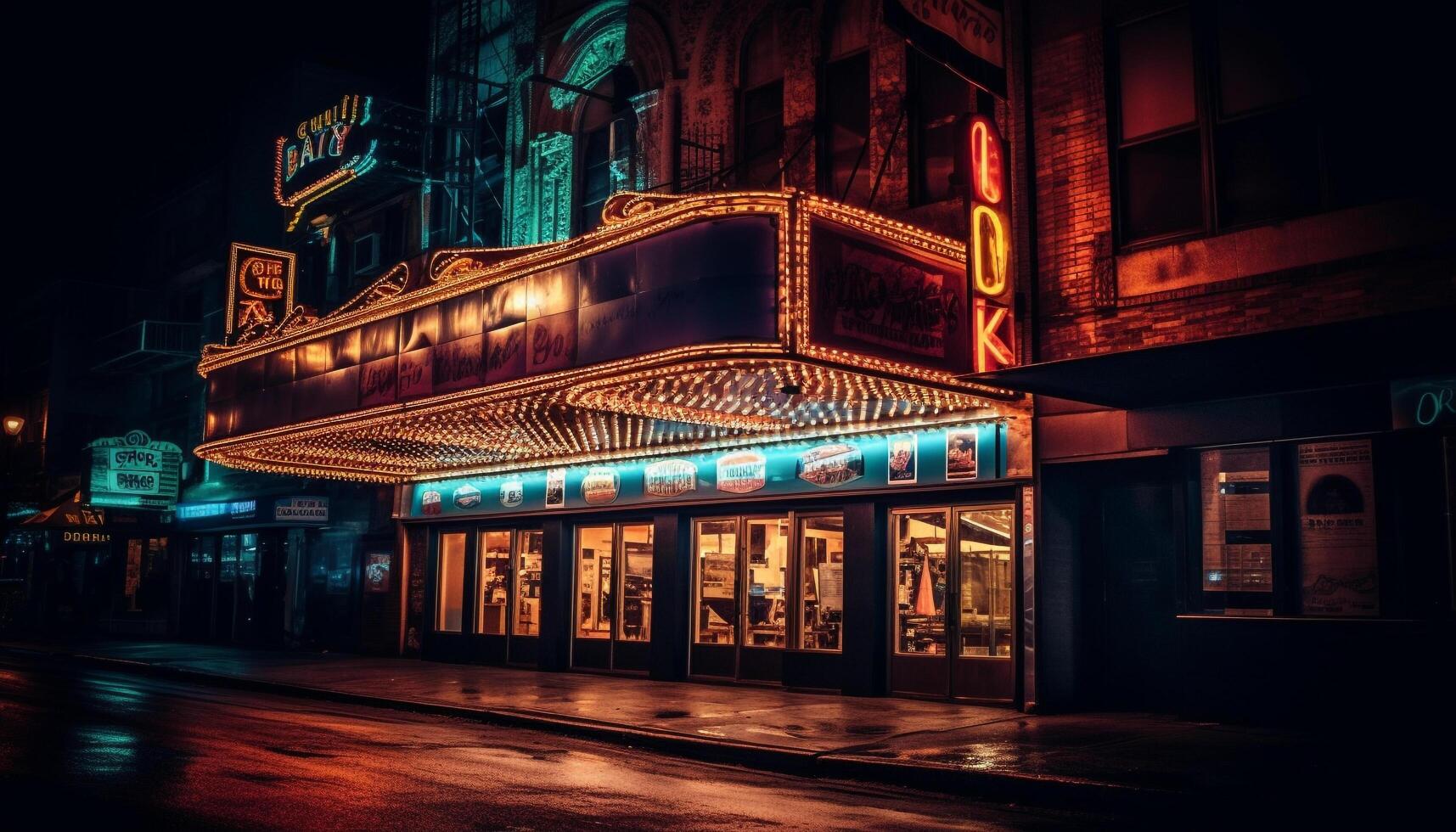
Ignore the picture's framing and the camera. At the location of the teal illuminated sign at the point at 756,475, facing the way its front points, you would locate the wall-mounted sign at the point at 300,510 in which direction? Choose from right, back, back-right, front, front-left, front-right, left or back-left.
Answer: right

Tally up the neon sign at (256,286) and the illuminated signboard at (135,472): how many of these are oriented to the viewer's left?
0

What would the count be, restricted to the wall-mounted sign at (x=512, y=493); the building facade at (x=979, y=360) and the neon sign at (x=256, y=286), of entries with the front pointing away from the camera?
0

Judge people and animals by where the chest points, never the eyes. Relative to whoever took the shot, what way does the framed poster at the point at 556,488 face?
facing the viewer and to the left of the viewer

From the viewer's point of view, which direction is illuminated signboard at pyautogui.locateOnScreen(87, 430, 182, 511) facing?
toward the camera

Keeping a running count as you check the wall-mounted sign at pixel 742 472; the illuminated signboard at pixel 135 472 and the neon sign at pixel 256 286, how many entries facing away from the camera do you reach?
0

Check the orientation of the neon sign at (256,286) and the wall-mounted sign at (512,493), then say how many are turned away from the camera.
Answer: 0

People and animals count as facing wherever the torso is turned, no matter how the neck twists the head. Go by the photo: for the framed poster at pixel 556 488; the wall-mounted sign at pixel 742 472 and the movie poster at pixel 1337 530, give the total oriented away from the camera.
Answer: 0

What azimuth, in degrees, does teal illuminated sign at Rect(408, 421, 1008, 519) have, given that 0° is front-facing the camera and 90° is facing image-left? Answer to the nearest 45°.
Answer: approximately 45°

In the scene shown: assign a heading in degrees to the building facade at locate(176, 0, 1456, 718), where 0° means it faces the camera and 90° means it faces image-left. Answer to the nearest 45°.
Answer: approximately 45°

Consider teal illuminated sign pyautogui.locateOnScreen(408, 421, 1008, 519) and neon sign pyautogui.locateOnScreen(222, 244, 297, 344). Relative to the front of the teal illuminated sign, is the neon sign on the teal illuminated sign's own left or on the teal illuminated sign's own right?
on the teal illuminated sign's own right

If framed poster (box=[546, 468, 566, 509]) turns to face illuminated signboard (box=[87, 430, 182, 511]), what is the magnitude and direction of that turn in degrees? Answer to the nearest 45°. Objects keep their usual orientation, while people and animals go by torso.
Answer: approximately 90° to its right

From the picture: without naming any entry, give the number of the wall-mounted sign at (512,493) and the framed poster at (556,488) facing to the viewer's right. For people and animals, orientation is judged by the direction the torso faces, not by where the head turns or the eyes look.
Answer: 0

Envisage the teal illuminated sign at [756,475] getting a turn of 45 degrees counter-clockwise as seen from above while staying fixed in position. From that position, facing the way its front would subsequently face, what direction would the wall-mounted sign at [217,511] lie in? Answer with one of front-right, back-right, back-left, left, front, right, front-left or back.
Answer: back-right
